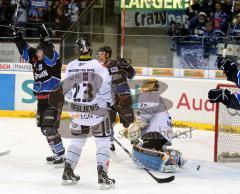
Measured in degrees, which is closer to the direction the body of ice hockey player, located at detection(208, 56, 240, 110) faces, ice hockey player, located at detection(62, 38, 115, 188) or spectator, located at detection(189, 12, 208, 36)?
the ice hockey player

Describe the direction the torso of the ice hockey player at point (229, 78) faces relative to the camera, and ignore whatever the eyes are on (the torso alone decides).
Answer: to the viewer's left

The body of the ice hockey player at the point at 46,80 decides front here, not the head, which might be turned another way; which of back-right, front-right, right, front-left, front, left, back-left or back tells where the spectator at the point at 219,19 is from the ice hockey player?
back

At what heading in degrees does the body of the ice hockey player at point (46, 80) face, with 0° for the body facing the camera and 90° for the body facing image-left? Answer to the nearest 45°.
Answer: approximately 45°

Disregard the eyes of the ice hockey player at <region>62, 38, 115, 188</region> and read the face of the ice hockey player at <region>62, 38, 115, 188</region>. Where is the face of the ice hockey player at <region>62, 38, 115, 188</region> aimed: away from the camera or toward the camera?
away from the camera

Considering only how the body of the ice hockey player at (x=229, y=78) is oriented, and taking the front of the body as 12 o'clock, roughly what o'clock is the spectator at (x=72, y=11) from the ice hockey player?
The spectator is roughly at 2 o'clock from the ice hockey player.

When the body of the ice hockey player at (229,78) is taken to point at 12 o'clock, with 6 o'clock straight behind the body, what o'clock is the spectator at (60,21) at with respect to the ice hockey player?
The spectator is roughly at 2 o'clock from the ice hockey player.
